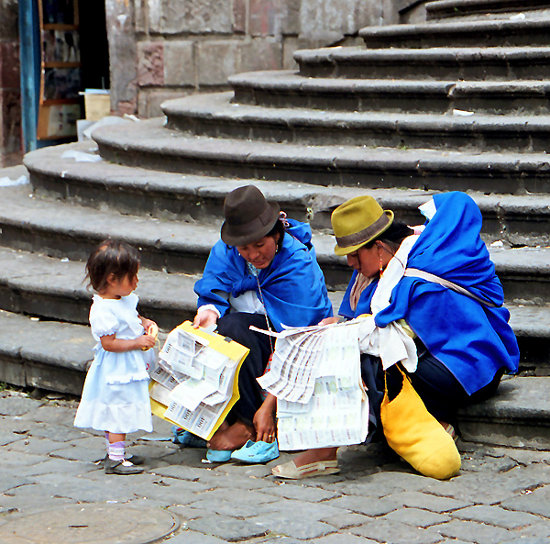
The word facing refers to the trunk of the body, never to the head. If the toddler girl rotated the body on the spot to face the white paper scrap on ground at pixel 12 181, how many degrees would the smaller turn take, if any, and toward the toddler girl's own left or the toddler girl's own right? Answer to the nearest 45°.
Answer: approximately 90° to the toddler girl's own left

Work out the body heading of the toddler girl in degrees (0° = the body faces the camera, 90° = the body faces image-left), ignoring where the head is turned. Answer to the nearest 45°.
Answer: approximately 270°

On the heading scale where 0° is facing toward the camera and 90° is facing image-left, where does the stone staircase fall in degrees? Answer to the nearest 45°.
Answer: approximately 0°

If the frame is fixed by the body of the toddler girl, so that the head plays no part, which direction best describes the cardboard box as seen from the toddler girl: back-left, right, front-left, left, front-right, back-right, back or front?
left

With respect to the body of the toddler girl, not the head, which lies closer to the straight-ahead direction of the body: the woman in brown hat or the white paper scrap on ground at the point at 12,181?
the woman in brown hat

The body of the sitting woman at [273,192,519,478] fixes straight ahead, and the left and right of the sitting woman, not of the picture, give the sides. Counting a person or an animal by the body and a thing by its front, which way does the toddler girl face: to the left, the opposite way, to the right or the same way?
the opposite way

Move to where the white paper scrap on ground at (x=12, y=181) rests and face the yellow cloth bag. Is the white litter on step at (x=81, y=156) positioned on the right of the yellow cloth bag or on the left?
left

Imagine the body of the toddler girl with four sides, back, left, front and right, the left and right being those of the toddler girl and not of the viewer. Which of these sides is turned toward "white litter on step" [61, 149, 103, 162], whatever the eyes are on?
left

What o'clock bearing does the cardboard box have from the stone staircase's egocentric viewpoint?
The cardboard box is roughly at 5 o'clock from the stone staircase.

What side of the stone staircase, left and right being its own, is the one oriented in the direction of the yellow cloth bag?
front

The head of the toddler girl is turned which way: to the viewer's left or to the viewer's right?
to the viewer's right

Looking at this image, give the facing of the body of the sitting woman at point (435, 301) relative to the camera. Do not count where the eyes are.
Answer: to the viewer's left

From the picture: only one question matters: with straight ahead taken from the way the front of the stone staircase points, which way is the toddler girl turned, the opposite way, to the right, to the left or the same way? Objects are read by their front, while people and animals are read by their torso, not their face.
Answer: to the left
